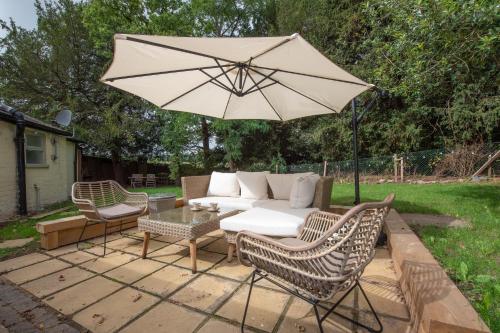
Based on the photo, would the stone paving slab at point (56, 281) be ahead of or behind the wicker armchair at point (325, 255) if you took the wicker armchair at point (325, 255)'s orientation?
ahead

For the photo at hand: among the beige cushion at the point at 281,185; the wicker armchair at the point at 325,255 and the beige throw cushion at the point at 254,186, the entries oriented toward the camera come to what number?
2

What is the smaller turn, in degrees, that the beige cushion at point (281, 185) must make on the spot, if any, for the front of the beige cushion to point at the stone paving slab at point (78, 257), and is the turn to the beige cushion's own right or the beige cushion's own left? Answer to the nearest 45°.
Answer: approximately 45° to the beige cushion's own right

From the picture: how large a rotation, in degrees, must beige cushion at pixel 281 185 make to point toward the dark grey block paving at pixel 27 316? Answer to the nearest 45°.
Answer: approximately 45° to its right

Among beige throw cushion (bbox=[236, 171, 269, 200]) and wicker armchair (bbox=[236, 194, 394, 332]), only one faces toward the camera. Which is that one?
the beige throw cushion

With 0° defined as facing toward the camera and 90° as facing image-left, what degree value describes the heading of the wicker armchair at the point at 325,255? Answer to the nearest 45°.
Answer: approximately 135°

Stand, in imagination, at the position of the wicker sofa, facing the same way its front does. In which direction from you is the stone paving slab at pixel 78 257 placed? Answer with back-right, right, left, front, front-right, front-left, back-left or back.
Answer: front-right

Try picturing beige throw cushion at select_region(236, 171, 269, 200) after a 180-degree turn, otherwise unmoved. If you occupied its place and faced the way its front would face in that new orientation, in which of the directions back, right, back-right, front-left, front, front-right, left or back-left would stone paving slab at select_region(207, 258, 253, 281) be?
back

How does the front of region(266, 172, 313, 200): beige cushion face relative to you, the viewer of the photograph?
facing the viewer

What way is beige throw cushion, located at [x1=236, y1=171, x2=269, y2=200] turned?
toward the camera

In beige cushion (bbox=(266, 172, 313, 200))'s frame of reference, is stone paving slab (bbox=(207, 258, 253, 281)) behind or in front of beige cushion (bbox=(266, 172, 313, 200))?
in front

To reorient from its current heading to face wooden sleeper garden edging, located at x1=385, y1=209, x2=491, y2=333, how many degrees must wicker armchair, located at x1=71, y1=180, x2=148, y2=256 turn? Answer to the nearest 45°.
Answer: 0° — it already faces it

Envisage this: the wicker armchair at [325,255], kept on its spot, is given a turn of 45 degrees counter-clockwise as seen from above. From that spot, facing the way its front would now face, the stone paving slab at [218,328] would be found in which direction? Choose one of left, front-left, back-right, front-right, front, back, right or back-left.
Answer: front

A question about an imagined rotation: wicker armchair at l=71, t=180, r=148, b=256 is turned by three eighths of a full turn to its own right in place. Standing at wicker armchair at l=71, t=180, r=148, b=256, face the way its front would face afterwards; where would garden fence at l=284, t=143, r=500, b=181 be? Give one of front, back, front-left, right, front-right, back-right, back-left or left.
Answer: back

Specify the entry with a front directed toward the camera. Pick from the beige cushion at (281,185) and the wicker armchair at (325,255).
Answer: the beige cushion

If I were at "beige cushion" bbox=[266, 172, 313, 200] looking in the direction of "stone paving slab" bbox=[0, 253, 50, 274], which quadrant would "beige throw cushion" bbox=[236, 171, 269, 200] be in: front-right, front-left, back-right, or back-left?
front-right

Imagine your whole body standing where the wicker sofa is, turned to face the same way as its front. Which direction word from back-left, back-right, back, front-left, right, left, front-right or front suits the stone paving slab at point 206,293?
front

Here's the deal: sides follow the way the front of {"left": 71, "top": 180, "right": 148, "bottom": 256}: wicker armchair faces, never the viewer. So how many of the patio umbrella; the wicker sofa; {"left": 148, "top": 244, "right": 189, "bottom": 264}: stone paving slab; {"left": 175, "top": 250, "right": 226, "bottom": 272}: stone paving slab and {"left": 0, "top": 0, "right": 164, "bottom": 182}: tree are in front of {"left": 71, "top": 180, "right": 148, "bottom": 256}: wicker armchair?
4
